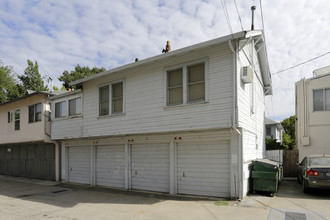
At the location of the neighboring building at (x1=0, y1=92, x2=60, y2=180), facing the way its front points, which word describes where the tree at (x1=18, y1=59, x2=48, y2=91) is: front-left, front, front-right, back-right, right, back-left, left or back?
back-right

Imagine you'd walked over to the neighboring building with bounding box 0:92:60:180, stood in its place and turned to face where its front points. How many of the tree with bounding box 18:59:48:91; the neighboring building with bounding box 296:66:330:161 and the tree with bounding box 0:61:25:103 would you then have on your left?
1

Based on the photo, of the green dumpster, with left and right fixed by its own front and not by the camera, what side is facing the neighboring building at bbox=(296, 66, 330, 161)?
left

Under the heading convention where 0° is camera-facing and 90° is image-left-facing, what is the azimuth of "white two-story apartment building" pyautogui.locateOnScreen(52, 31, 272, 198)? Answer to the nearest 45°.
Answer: approximately 45°
